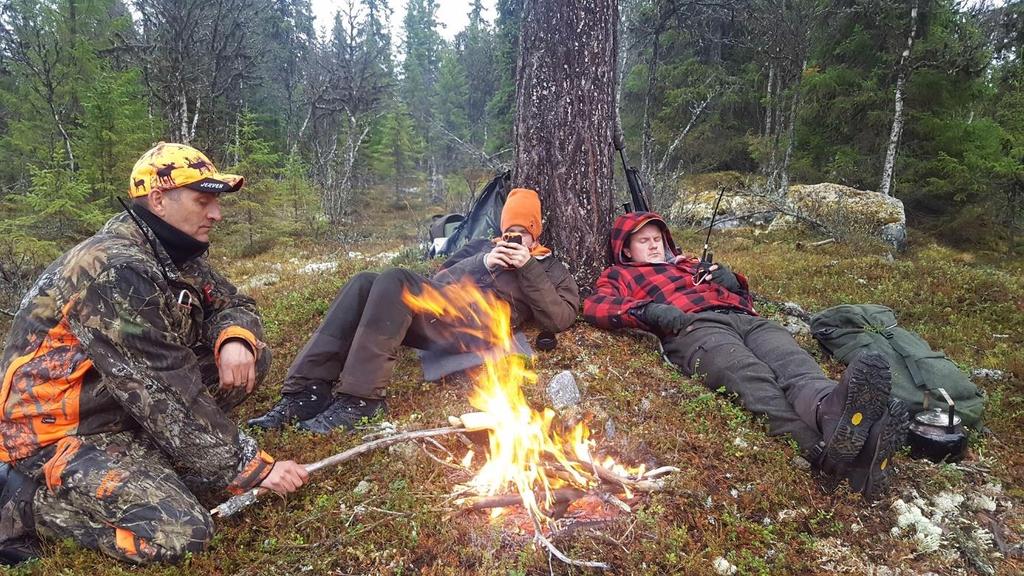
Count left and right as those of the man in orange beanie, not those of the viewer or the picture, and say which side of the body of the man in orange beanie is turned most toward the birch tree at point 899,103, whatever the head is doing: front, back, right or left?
back

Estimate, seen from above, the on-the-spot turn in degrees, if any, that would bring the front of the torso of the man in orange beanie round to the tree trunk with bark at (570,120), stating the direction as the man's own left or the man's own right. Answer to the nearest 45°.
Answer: approximately 180°

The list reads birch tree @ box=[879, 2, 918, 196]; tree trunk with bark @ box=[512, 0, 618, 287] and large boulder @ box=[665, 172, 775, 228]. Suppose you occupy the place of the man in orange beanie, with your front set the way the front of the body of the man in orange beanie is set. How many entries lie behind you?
3

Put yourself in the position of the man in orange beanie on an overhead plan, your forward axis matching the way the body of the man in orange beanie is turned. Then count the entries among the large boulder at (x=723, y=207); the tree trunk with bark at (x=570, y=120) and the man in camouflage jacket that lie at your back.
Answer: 2

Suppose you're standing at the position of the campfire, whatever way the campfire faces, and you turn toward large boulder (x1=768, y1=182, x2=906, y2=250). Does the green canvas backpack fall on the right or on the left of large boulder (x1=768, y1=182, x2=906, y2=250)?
right

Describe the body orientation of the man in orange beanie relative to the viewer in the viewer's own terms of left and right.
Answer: facing the viewer and to the left of the viewer

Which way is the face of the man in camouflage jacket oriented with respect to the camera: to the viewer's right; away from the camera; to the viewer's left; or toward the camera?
to the viewer's right

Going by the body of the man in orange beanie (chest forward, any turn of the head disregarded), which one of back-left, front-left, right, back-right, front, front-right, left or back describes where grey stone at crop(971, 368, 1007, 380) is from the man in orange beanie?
back-left

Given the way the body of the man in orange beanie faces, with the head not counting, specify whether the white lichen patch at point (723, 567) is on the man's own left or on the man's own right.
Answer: on the man's own left

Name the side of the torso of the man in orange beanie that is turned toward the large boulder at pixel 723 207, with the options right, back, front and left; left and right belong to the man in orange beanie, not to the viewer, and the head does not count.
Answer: back

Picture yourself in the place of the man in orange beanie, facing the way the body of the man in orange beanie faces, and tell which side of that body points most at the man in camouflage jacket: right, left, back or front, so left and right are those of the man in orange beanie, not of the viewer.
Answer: front

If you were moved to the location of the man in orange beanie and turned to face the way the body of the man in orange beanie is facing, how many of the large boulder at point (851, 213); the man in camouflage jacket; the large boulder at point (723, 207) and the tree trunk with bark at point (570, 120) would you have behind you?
3
